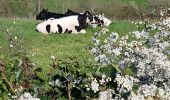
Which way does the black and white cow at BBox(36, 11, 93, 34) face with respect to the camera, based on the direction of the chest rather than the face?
to the viewer's right

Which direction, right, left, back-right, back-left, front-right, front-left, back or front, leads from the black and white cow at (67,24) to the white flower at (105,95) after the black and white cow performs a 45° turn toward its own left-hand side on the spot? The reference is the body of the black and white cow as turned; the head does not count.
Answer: back-right

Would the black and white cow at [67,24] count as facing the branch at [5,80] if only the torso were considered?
no

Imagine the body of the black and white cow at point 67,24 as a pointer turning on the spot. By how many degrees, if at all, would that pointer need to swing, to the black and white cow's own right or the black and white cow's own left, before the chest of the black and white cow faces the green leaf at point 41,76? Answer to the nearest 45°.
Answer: approximately 90° to the black and white cow's own right

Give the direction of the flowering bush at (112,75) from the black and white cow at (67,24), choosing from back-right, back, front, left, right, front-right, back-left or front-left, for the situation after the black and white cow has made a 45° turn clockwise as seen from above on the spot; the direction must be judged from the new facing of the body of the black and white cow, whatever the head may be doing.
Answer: front-right

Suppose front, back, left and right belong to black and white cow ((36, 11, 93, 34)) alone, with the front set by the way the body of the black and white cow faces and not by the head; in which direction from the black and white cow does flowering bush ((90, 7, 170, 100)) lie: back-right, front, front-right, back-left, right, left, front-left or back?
right

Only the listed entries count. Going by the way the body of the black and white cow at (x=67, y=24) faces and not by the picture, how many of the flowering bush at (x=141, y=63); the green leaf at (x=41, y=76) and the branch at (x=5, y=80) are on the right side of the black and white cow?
3
